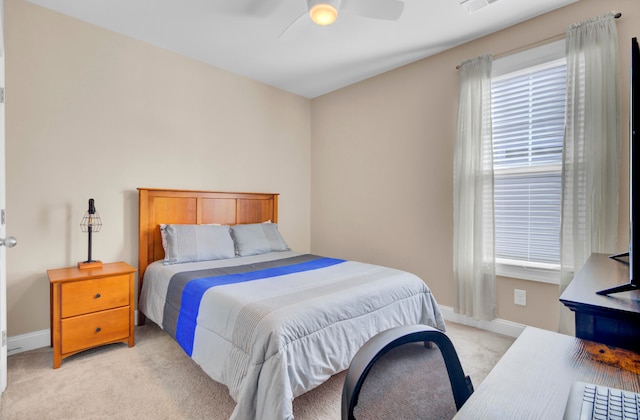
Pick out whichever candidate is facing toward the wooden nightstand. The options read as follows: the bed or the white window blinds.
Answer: the white window blinds

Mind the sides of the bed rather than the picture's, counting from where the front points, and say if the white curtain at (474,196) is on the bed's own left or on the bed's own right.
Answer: on the bed's own left

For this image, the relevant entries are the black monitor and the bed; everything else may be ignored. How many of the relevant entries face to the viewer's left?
1

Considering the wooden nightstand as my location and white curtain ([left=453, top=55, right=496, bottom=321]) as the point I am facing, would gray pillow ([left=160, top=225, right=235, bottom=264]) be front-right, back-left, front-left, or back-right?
front-left

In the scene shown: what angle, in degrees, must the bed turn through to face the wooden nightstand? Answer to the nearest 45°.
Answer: approximately 135° to its right

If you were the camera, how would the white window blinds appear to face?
facing the viewer and to the left of the viewer

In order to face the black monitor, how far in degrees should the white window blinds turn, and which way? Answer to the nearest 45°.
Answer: approximately 45° to its left

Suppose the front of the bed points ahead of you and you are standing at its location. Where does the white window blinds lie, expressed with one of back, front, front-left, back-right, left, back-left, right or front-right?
front-left

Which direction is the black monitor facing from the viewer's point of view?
to the viewer's left

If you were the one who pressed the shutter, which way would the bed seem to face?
facing the viewer and to the right of the viewer

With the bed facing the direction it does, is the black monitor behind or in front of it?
in front

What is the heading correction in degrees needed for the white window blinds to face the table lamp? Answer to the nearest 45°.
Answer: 0° — it already faces it

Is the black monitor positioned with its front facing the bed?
yes

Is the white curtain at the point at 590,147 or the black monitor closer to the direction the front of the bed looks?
the black monitor

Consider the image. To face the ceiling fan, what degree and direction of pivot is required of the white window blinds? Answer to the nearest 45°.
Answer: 0° — it already faces it

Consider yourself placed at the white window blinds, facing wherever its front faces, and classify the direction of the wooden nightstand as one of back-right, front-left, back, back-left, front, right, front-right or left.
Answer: front
